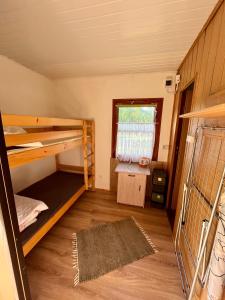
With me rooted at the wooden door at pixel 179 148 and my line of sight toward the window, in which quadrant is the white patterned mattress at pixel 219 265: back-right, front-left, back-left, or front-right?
back-left

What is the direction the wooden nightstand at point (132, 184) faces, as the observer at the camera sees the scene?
facing the viewer

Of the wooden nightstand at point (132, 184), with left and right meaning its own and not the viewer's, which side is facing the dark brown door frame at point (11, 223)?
front

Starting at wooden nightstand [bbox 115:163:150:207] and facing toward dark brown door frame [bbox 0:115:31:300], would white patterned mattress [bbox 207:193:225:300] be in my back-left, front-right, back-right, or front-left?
front-left

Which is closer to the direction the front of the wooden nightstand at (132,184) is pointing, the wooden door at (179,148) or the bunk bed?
the bunk bed

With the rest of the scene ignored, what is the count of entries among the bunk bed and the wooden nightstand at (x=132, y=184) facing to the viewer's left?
0

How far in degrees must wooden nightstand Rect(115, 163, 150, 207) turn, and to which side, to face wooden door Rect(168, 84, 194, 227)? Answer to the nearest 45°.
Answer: approximately 90° to its left
